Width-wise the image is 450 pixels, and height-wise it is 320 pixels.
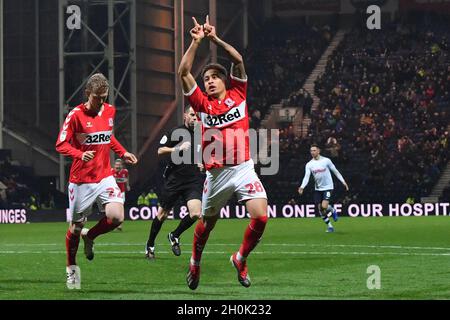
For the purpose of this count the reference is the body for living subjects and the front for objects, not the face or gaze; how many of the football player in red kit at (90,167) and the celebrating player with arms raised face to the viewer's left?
0

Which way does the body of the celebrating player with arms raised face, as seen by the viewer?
toward the camera

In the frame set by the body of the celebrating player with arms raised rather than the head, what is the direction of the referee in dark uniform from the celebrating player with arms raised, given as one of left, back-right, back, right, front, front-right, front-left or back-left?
back

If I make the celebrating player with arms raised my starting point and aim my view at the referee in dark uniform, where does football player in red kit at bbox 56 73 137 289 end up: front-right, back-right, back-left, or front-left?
front-left

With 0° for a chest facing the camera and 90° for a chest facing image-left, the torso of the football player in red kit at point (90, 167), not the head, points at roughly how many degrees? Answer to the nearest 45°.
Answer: approximately 315°

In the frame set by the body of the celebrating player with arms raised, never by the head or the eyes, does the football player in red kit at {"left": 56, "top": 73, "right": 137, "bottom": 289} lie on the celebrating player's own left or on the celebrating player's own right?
on the celebrating player's own right

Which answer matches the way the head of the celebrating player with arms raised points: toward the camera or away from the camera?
toward the camera

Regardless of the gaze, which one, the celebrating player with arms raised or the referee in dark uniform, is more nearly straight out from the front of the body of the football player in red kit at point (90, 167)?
the celebrating player with arms raised

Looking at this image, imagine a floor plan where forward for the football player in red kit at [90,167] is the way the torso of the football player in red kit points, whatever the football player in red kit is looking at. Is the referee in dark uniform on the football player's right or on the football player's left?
on the football player's left
